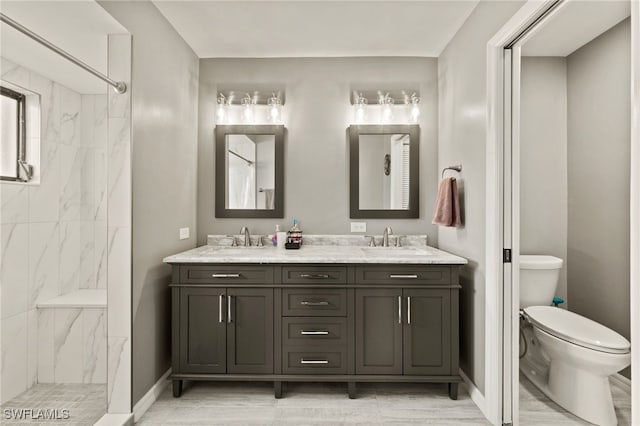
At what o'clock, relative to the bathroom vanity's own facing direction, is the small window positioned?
The small window is roughly at 3 o'clock from the bathroom vanity.

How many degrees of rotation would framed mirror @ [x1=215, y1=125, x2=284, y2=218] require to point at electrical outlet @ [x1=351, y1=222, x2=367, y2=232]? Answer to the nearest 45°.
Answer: approximately 90° to its left

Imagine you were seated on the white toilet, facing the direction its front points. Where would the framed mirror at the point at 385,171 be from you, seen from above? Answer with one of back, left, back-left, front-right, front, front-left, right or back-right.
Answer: back-right

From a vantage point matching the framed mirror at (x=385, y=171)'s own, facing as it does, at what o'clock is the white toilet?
The white toilet is roughly at 10 o'clock from the framed mirror.

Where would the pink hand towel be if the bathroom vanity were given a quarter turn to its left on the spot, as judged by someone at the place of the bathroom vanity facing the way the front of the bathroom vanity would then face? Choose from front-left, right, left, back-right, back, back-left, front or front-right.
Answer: front

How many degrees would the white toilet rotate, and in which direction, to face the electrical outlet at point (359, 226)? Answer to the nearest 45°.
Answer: approximately 135° to its right

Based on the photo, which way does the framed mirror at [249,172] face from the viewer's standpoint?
toward the camera

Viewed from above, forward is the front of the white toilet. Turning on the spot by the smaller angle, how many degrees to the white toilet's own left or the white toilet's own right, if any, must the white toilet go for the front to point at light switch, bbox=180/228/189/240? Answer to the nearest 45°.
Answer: approximately 135° to the white toilet's own right

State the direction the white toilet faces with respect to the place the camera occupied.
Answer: facing the viewer and to the right of the viewer

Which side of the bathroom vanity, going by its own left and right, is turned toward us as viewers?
front

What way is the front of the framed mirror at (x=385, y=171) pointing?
toward the camera

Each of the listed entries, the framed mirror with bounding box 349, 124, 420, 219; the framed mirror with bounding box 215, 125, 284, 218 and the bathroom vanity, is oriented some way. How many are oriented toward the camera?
3
